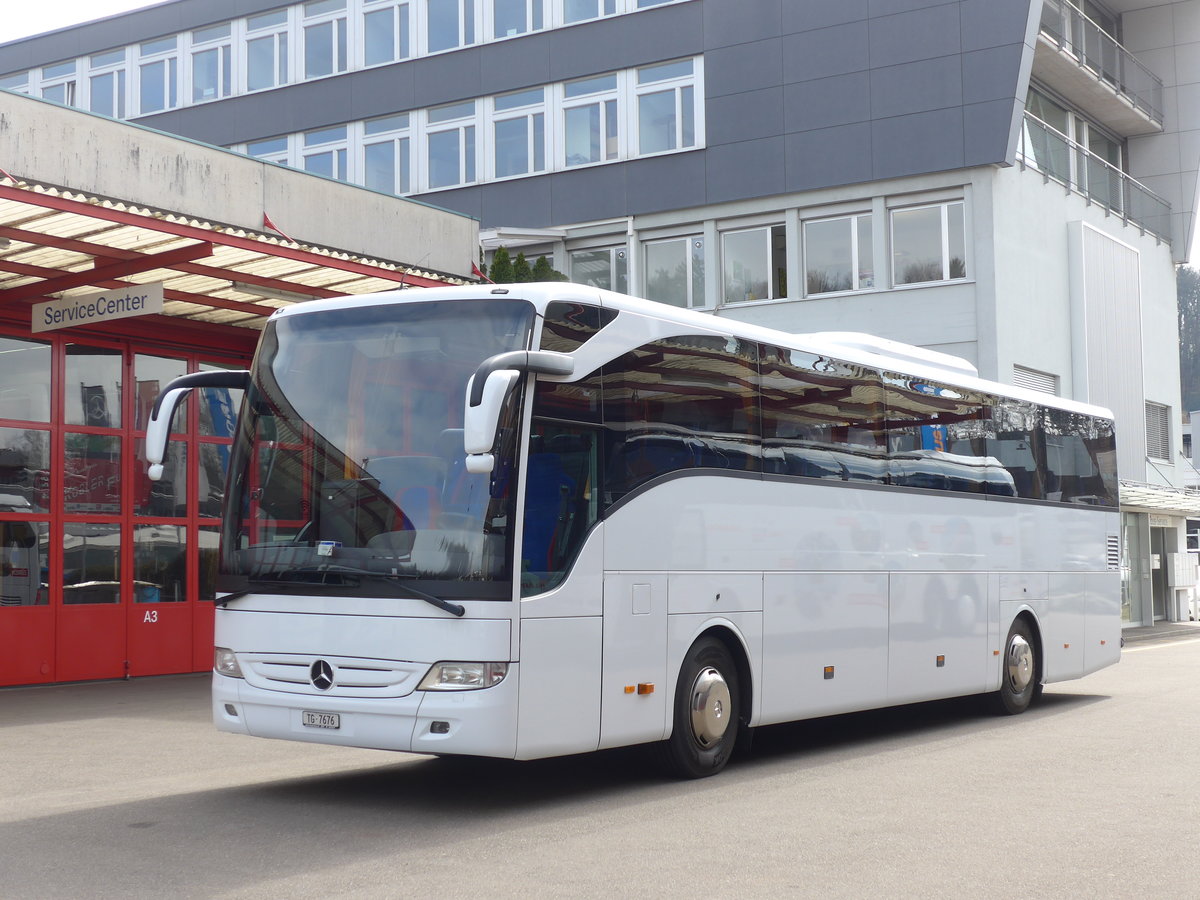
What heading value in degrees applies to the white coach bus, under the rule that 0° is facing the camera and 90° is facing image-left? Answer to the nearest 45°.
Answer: approximately 45°

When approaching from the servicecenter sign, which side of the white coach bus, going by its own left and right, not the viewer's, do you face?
right
